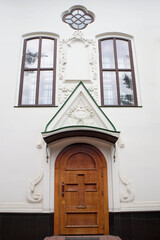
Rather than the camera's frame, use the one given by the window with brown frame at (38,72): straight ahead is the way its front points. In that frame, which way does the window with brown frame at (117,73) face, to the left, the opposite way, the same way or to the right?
the same way

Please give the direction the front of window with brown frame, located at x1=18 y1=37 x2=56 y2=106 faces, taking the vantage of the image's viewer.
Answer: facing the viewer

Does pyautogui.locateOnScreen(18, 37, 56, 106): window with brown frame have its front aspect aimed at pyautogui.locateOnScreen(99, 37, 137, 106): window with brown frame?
no

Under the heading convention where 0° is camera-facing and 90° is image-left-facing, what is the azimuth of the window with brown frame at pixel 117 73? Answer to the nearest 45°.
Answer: approximately 0°

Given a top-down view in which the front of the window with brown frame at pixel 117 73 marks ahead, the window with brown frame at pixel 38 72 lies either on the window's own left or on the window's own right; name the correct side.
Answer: on the window's own right

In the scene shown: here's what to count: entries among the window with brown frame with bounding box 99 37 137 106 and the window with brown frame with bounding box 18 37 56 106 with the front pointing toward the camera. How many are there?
2
